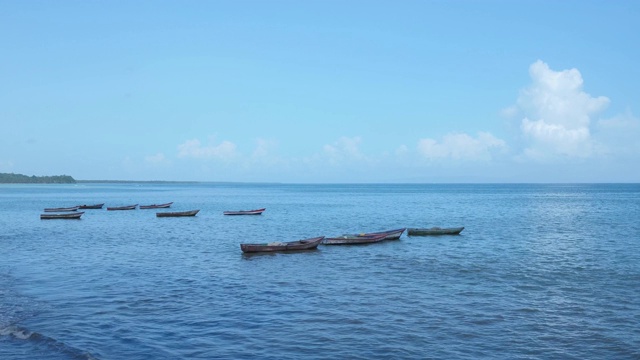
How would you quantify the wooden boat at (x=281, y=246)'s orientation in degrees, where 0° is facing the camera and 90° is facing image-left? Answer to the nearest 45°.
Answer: approximately 270°

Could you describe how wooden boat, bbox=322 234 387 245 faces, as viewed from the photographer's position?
facing to the right of the viewer

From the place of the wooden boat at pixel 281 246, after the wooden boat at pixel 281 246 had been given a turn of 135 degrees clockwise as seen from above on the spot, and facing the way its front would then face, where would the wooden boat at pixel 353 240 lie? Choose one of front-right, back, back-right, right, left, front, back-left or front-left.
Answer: back
